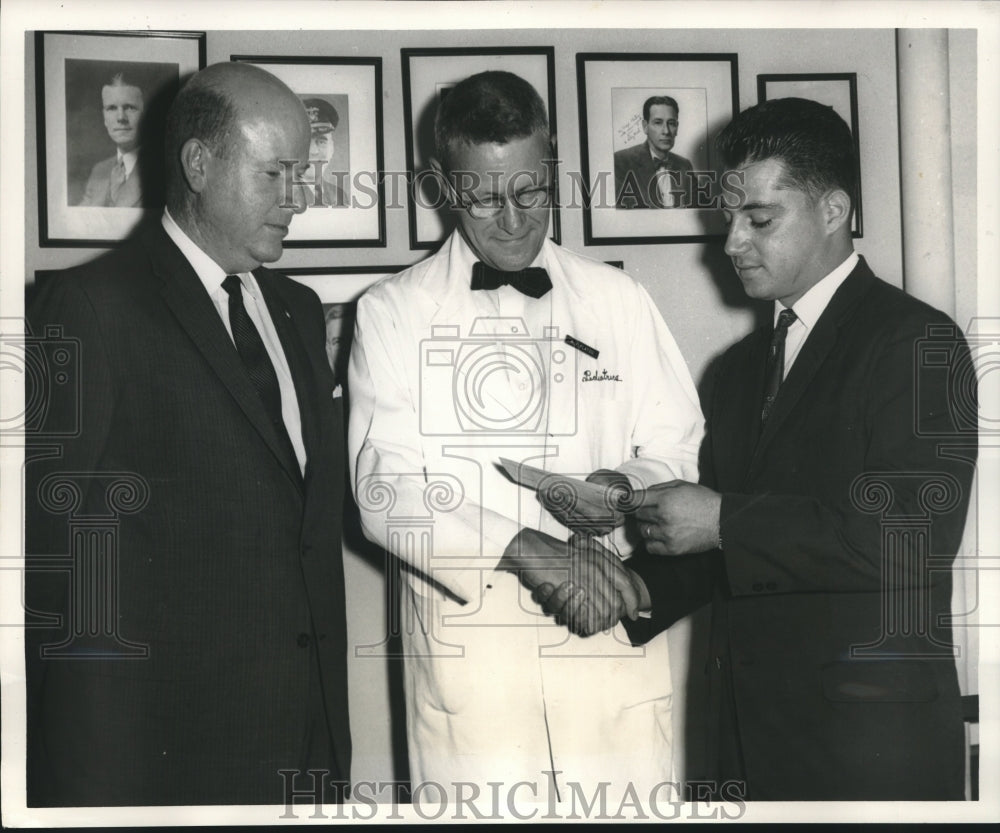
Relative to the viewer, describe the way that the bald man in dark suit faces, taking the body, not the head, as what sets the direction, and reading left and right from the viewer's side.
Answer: facing the viewer and to the right of the viewer

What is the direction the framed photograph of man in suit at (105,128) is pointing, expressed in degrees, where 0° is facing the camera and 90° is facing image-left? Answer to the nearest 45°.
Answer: approximately 0°

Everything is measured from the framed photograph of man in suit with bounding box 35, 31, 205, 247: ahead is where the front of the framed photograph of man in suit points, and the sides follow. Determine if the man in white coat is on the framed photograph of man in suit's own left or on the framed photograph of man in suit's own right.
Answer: on the framed photograph of man in suit's own left
